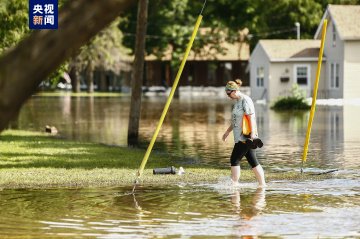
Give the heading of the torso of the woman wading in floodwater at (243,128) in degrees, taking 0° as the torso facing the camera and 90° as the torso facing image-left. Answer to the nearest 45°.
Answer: approximately 90°

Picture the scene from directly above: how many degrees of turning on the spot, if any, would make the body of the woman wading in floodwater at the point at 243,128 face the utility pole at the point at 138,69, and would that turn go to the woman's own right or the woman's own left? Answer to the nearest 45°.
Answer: approximately 90° to the woman's own right
